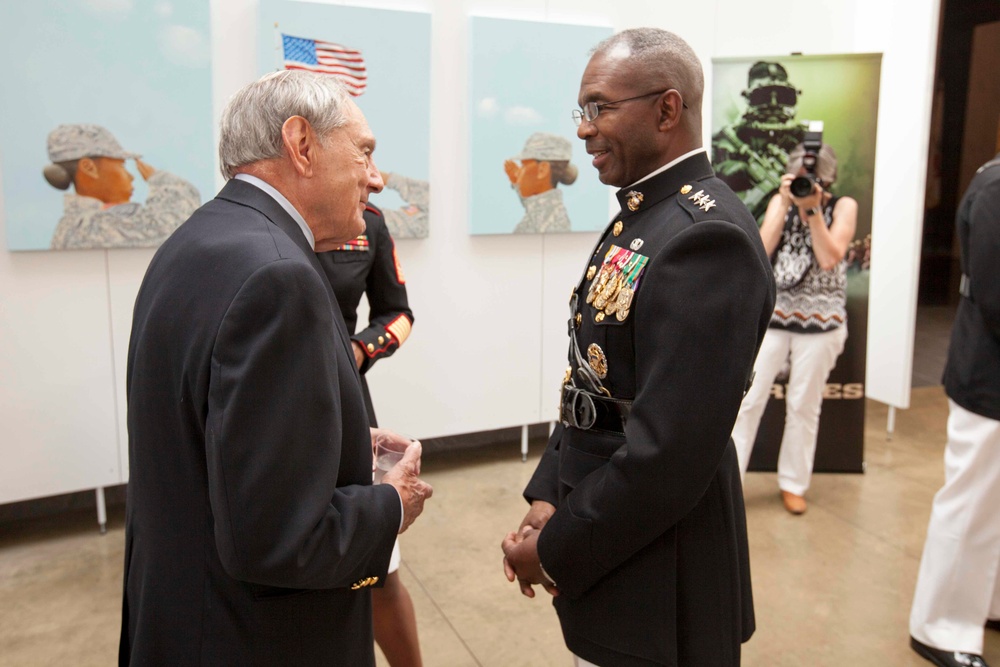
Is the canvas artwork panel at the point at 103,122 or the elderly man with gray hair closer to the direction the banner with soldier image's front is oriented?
the elderly man with gray hair

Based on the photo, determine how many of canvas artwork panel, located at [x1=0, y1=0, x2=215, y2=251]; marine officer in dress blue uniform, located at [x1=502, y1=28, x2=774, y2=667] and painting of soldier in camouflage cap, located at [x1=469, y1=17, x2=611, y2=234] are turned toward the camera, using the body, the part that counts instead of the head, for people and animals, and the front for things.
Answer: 2

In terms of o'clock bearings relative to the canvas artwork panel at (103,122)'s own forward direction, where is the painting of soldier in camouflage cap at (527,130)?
The painting of soldier in camouflage cap is roughly at 9 o'clock from the canvas artwork panel.

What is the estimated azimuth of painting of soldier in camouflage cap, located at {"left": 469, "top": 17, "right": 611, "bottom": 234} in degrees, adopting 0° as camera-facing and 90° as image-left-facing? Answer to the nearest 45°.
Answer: approximately 0°

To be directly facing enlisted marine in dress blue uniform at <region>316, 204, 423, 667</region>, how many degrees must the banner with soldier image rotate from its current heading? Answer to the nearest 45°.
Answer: approximately 45° to its right

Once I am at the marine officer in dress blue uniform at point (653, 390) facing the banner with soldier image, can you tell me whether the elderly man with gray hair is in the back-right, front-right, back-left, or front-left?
back-left

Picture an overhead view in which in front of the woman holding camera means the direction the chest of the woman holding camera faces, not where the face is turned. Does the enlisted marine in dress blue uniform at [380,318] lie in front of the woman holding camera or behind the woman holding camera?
in front

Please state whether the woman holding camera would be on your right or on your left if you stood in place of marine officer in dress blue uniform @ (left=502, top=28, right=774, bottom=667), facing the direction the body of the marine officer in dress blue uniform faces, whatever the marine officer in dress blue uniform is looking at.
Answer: on your right

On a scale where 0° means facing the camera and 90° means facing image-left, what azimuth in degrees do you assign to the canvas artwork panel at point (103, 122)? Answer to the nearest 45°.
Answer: approximately 0°

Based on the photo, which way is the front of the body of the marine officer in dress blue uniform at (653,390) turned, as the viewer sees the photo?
to the viewer's left

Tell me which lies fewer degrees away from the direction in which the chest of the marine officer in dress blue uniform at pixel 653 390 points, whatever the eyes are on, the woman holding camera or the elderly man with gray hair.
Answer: the elderly man with gray hair
